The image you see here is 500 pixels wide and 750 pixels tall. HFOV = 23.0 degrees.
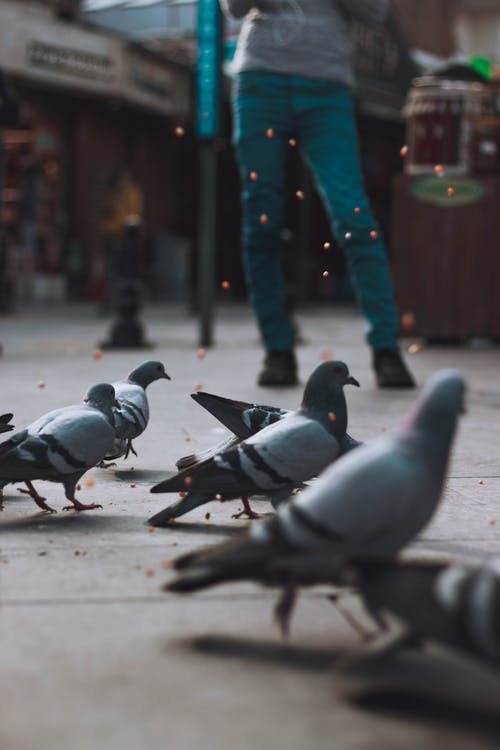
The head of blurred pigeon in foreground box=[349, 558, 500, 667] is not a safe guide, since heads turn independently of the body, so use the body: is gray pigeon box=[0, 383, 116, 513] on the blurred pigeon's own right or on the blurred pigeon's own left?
on the blurred pigeon's own left

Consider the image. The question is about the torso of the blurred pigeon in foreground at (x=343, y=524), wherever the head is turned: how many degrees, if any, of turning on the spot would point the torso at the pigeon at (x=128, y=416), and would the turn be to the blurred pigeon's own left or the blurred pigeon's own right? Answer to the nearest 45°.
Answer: approximately 90° to the blurred pigeon's own left

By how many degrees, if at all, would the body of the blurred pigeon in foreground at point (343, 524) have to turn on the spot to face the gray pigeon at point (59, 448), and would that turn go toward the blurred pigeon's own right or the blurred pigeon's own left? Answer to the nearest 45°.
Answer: approximately 135° to the blurred pigeon's own left

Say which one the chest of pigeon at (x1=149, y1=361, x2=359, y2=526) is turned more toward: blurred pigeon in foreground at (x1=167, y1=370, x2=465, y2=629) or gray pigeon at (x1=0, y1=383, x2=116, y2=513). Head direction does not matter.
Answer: the blurred pigeon in foreground

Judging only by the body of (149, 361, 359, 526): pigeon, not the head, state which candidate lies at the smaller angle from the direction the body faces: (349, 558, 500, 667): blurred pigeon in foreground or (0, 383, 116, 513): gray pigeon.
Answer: the blurred pigeon in foreground

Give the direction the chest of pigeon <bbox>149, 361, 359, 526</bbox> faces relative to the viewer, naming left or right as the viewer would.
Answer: facing to the right of the viewer

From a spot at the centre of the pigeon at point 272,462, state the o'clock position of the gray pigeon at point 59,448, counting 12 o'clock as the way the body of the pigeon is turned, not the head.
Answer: The gray pigeon is roughly at 7 o'clock from the pigeon.

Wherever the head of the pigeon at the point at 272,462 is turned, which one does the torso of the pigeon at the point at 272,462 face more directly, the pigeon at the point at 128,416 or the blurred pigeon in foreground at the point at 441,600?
the blurred pigeon in foreground

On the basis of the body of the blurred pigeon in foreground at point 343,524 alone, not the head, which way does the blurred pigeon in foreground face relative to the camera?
to the viewer's right

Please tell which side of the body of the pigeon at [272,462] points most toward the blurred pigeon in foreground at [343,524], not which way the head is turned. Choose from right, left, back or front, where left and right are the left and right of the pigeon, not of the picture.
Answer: right

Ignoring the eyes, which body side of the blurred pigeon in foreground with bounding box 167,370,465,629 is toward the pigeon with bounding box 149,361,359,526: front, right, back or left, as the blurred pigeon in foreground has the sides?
left

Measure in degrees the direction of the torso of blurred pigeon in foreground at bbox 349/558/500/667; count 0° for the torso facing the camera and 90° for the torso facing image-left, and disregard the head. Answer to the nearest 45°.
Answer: approximately 270°

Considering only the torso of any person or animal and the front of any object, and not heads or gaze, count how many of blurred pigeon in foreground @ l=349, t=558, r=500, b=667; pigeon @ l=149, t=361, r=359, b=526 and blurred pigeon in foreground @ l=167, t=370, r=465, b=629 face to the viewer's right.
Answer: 3
